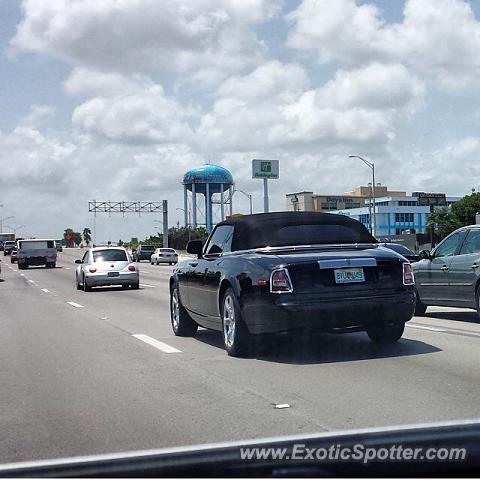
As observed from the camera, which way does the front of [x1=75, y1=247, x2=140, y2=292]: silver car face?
facing away from the viewer

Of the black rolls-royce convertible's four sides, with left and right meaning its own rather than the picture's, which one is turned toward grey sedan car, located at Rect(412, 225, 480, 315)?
right

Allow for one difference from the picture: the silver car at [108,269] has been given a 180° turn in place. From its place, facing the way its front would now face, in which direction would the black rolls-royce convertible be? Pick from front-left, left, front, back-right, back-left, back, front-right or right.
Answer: front

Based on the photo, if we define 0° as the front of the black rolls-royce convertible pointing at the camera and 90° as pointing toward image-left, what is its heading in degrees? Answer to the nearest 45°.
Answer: approximately 135°

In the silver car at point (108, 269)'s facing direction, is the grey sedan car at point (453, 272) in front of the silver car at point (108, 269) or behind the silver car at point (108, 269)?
behind
